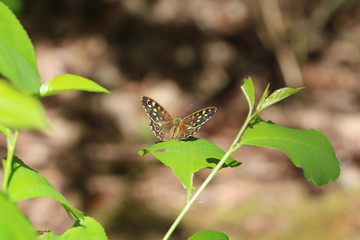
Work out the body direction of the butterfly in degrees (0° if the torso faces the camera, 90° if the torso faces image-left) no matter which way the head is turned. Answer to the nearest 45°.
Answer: approximately 180°

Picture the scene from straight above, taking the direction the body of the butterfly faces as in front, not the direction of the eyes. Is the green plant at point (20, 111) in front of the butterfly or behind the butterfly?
behind
